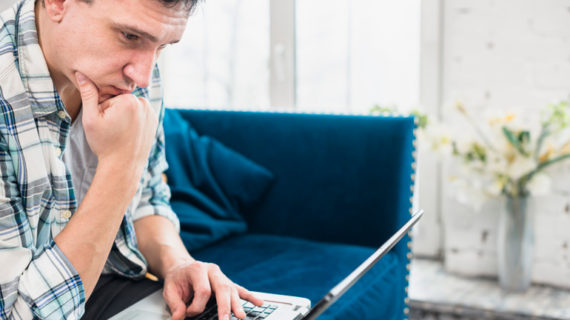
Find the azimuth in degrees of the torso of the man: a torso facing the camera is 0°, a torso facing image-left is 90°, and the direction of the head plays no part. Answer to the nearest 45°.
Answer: approximately 315°
